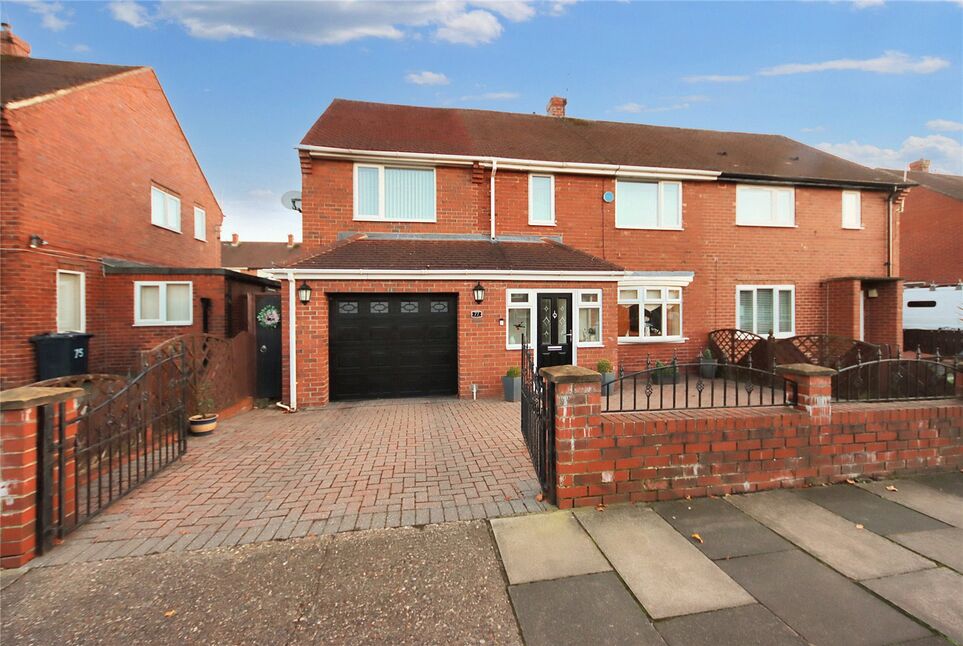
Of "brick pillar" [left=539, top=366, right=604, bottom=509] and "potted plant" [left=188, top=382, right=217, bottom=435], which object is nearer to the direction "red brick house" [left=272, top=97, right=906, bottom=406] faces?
the brick pillar

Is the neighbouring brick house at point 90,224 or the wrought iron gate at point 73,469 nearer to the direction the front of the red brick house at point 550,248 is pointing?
the wrought iron gate

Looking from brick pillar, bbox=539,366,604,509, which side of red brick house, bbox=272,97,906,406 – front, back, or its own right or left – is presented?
front

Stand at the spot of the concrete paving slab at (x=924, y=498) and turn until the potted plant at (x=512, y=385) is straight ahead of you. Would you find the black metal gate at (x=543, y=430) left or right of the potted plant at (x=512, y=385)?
left

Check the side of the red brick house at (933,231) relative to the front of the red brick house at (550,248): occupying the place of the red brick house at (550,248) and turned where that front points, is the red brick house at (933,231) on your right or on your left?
on your left

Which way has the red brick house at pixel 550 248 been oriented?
toward the camera

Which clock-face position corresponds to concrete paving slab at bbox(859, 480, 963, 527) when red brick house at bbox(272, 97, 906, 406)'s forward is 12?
The concrete paving slab is roughly at 11 o'clock from the red brick house.

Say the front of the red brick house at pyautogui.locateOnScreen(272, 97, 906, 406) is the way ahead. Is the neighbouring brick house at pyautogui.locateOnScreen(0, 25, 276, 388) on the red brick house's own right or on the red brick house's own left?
on the red brick house's own right

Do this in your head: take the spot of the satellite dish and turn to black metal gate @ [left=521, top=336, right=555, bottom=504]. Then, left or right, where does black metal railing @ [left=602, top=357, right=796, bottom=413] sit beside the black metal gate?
left

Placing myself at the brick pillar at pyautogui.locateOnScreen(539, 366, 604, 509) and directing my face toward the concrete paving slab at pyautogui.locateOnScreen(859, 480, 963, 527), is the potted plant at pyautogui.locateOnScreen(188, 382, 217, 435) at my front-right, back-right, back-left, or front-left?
back-left

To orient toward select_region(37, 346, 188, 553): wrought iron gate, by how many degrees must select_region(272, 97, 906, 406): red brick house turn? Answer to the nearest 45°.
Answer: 0° — it already faces it

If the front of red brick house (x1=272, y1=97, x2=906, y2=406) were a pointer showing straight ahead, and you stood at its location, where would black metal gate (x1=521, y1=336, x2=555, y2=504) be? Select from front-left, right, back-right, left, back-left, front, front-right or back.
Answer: front

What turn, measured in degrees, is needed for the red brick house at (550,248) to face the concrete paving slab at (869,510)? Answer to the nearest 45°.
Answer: approximately 45° to its left

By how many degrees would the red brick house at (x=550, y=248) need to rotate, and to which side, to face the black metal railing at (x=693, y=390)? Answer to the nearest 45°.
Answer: approximately 45° to its left
